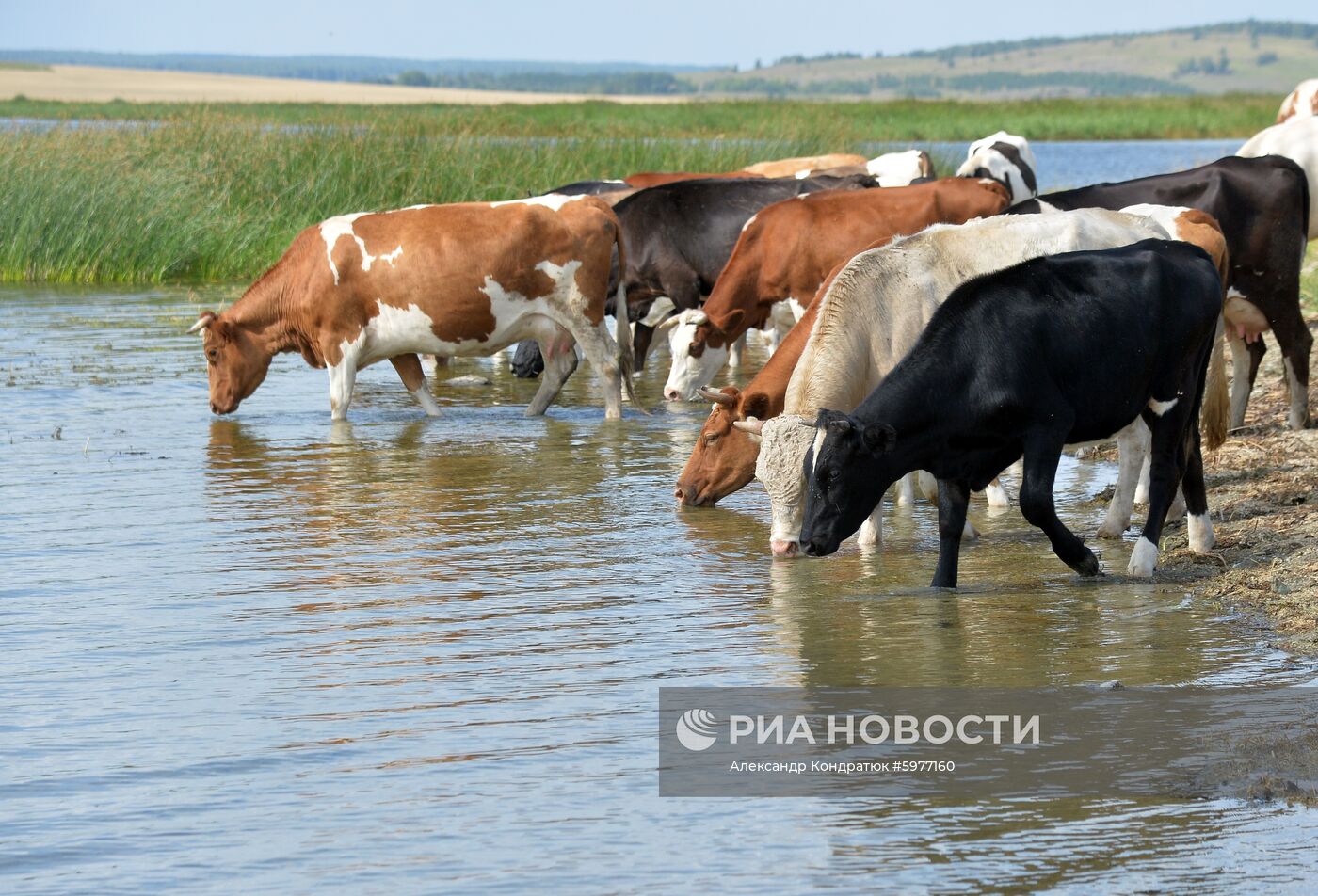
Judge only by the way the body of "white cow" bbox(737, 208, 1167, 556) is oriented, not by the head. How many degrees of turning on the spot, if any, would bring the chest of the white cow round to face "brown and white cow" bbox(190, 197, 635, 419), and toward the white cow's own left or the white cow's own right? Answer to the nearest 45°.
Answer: approximately 90° to the white cow's own right

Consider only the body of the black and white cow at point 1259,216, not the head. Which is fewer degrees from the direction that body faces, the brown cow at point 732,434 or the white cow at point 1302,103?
the brown cow

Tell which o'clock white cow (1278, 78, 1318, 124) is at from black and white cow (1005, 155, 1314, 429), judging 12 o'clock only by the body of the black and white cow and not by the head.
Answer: The white cow is roughly at 3 o'clock from the black and white cow.

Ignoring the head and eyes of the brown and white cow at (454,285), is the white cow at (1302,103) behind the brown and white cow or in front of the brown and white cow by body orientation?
behind

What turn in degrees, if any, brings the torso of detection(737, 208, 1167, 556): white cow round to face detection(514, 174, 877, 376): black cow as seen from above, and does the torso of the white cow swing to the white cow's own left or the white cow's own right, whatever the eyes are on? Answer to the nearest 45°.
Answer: approximately 135° to the white cow's own right

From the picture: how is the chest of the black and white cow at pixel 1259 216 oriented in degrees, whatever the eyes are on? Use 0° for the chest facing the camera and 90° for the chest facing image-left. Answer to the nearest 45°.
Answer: approximately 90°

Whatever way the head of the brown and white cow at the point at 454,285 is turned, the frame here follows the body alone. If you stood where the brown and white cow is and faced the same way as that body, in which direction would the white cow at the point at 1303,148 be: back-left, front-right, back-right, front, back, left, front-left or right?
back

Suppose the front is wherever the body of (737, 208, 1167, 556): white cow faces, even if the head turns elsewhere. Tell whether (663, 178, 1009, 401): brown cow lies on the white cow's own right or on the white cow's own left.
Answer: on the white cow's own right

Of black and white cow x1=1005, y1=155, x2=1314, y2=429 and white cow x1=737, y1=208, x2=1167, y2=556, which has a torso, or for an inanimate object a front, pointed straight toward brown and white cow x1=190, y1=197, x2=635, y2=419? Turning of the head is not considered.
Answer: the black and white cow

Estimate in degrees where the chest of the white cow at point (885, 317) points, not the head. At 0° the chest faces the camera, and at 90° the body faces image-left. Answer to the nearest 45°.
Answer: approximately 45°

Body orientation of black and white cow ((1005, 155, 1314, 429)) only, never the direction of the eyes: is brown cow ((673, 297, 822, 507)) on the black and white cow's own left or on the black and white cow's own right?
on the black and white cow's own left

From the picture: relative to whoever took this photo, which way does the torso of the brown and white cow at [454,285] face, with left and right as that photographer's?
facing to the left of the viewer

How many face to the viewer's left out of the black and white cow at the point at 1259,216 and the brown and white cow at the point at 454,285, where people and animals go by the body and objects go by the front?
2
